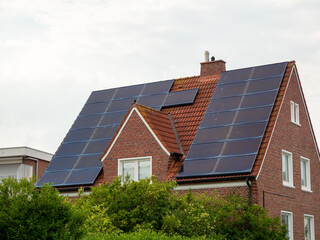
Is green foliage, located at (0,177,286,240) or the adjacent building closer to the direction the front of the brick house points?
the green foliage

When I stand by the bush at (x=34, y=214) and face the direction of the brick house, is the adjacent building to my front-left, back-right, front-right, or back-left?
front-left

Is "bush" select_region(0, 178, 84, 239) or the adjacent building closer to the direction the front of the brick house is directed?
the bush
